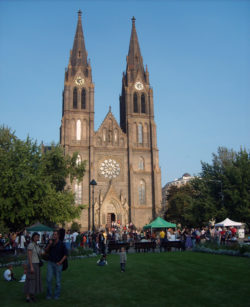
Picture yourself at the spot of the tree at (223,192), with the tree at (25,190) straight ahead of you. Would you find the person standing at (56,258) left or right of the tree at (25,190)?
left

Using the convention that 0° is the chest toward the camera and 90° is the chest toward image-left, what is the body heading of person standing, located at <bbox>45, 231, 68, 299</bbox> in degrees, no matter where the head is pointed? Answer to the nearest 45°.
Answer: approximately 45°

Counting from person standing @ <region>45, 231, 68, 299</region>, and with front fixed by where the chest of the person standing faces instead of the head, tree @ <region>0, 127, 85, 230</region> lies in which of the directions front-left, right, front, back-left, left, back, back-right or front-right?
back-right

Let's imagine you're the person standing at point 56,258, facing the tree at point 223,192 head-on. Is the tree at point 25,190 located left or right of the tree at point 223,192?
left

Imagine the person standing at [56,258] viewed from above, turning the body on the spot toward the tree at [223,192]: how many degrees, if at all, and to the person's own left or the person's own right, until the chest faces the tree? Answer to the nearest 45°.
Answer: approximately 180°
